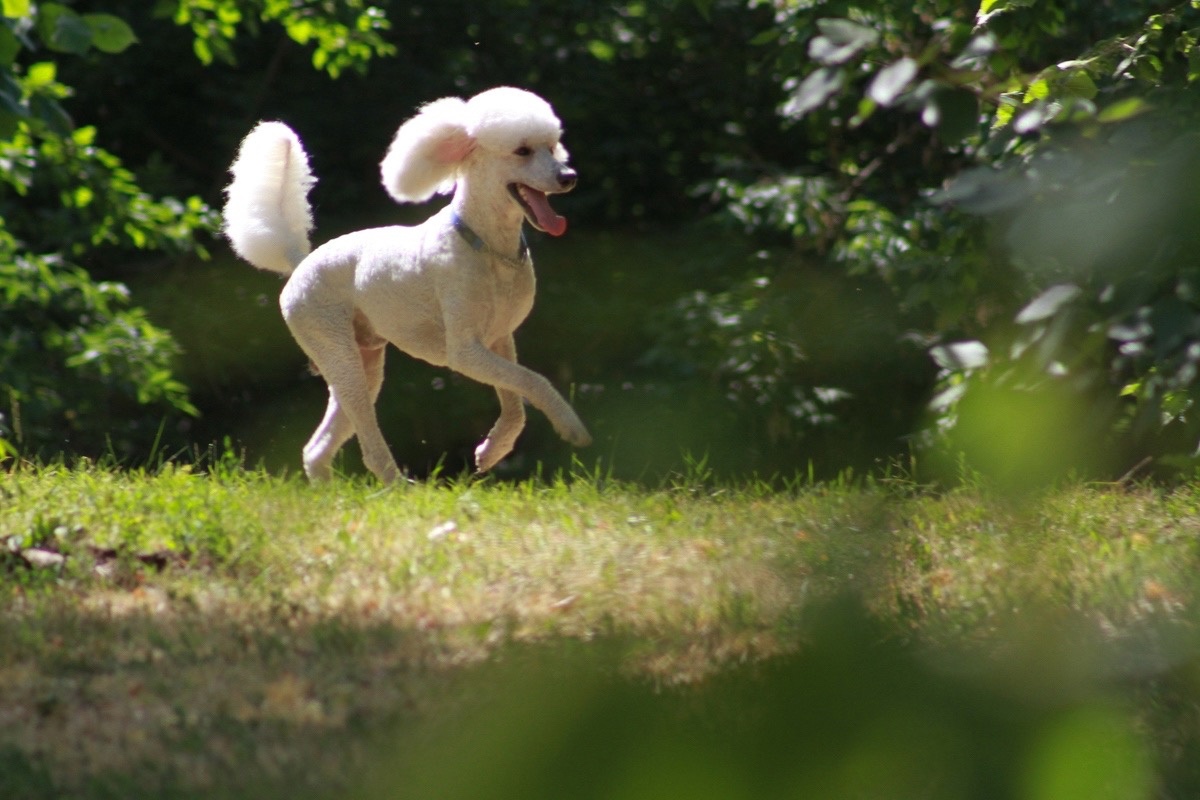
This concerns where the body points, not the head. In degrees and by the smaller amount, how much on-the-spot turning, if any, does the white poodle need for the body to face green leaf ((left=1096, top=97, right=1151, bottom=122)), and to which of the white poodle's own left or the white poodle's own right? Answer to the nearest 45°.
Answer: approximately 45° to the white poodle's own right

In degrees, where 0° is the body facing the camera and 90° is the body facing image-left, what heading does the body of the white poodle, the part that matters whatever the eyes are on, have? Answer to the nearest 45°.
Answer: approximately 270°
